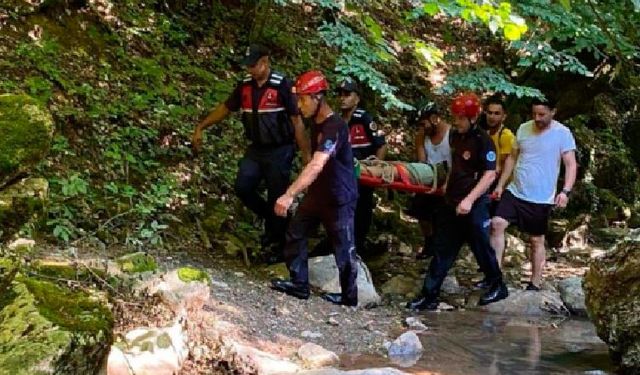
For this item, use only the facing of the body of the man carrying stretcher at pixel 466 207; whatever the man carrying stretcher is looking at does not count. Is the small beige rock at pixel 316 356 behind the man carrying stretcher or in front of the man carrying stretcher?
in front

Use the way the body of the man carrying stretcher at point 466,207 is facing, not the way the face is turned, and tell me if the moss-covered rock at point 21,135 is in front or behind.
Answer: in front

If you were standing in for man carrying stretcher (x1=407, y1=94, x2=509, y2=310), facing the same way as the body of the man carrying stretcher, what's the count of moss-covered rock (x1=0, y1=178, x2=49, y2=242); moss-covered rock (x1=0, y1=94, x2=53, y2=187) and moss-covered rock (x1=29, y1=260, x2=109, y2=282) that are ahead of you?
3

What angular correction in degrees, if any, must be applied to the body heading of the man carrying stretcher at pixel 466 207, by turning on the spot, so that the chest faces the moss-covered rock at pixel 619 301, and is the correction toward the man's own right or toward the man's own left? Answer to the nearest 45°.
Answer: approximately 90° to the man's own left

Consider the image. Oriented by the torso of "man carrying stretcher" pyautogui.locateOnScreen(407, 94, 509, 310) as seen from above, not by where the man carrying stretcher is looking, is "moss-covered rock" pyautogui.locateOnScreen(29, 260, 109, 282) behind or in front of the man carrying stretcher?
in front

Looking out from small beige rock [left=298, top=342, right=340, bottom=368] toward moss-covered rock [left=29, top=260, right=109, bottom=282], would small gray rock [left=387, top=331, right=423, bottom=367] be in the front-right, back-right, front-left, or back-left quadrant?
back-right

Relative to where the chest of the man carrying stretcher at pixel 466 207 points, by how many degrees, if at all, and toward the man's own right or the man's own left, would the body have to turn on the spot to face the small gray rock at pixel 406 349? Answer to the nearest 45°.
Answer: approximately 45° to the man's own left

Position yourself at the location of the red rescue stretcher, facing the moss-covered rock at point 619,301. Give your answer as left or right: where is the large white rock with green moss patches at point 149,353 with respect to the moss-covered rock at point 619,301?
right

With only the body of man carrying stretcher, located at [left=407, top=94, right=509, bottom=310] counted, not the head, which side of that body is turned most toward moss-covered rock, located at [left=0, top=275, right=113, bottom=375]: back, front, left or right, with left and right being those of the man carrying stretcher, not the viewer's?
front

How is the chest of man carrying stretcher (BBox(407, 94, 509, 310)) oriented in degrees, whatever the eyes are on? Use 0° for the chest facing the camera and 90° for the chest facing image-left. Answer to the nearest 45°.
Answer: approximately 45°
